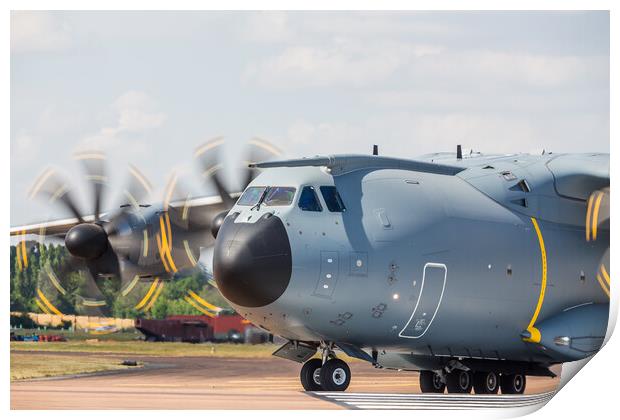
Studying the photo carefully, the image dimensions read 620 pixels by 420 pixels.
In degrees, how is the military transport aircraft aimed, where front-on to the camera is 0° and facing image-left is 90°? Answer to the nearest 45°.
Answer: approximately 45°
